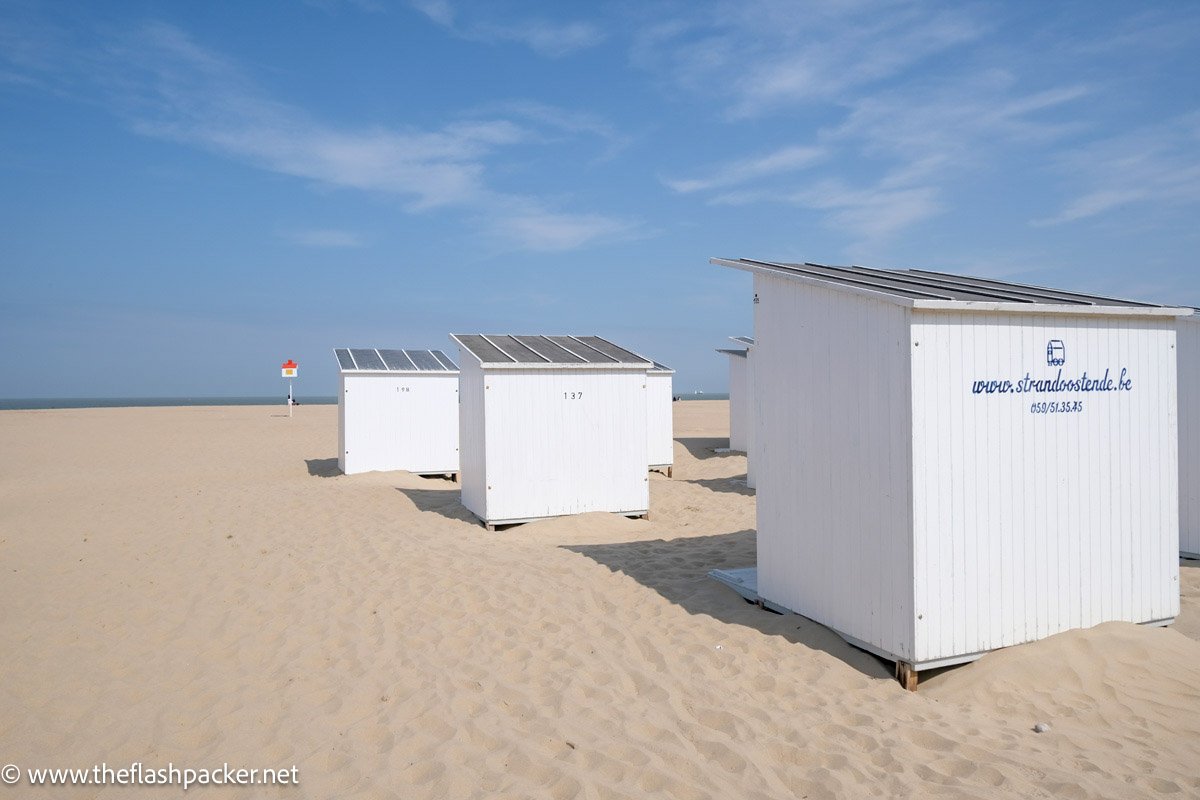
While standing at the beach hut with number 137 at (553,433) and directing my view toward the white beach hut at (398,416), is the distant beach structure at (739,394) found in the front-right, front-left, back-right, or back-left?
front-right

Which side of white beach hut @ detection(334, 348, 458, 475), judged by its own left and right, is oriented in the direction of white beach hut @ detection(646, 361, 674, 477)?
right

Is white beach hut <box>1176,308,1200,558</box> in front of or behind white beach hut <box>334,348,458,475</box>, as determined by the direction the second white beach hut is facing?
behind

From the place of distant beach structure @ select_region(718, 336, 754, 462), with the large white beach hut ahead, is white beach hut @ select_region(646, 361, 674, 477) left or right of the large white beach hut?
right

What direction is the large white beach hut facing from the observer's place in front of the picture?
facing away from the viewer and to the left of the viewer

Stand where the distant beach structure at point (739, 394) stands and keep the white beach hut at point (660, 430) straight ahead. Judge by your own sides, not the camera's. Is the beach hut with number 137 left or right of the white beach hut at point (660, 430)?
left

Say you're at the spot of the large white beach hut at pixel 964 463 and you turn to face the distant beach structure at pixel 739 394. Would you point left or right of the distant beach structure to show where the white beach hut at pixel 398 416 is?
left

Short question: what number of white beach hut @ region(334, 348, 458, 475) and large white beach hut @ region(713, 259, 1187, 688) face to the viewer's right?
0

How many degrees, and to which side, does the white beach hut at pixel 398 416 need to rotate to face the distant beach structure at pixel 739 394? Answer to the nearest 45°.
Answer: approximately 90° to its right

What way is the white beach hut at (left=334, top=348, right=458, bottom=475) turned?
away from the camera

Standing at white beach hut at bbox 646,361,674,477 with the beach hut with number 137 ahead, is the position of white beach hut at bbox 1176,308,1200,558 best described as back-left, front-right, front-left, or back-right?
front-left

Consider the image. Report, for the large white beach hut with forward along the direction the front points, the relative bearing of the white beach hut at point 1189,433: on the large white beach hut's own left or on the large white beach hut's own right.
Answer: on the large white beach hut's own right

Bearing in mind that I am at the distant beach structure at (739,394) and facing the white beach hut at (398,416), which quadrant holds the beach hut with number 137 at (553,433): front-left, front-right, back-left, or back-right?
front-left

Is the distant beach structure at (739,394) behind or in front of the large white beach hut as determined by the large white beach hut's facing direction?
in front

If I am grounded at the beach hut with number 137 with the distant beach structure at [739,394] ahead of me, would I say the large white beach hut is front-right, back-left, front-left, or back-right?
back-right
